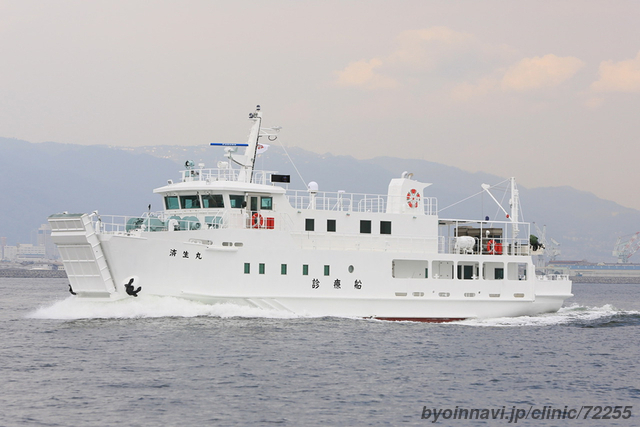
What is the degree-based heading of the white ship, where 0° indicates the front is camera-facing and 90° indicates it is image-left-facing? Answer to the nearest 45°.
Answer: approximately 45°
